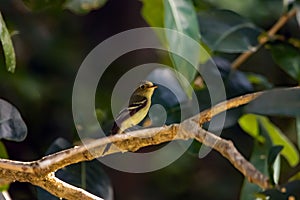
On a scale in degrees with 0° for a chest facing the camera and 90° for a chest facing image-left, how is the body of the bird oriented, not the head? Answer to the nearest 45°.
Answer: approximately 270°
